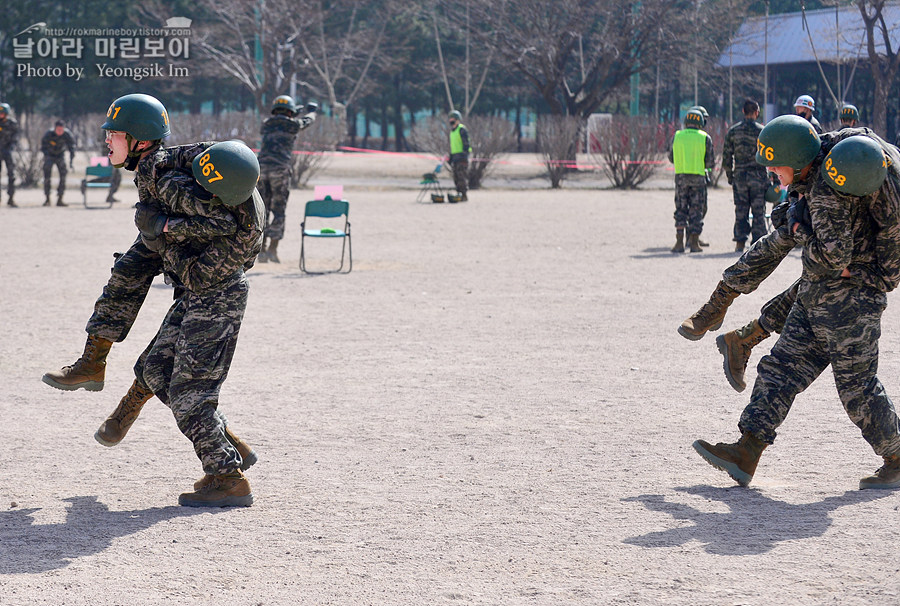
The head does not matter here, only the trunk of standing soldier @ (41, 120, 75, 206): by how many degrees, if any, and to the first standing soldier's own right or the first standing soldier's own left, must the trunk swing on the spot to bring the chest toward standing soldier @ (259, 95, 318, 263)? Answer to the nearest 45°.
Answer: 0° — they already face them

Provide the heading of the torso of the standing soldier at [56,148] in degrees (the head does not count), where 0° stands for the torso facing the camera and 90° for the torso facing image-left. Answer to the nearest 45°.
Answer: approximately 0°

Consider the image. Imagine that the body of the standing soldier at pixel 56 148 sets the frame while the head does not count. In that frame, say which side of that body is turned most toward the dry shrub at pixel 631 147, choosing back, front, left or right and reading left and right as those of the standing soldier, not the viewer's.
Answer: left

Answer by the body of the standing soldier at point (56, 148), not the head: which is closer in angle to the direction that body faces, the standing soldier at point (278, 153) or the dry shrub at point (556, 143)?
the standing soldier

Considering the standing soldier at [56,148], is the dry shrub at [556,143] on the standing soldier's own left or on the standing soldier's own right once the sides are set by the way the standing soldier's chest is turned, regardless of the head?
on the standing soldier's own left

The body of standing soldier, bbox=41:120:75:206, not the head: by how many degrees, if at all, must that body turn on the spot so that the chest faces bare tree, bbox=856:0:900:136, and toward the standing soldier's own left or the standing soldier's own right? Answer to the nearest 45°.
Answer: approximately 90° to the standing soldier's own left
